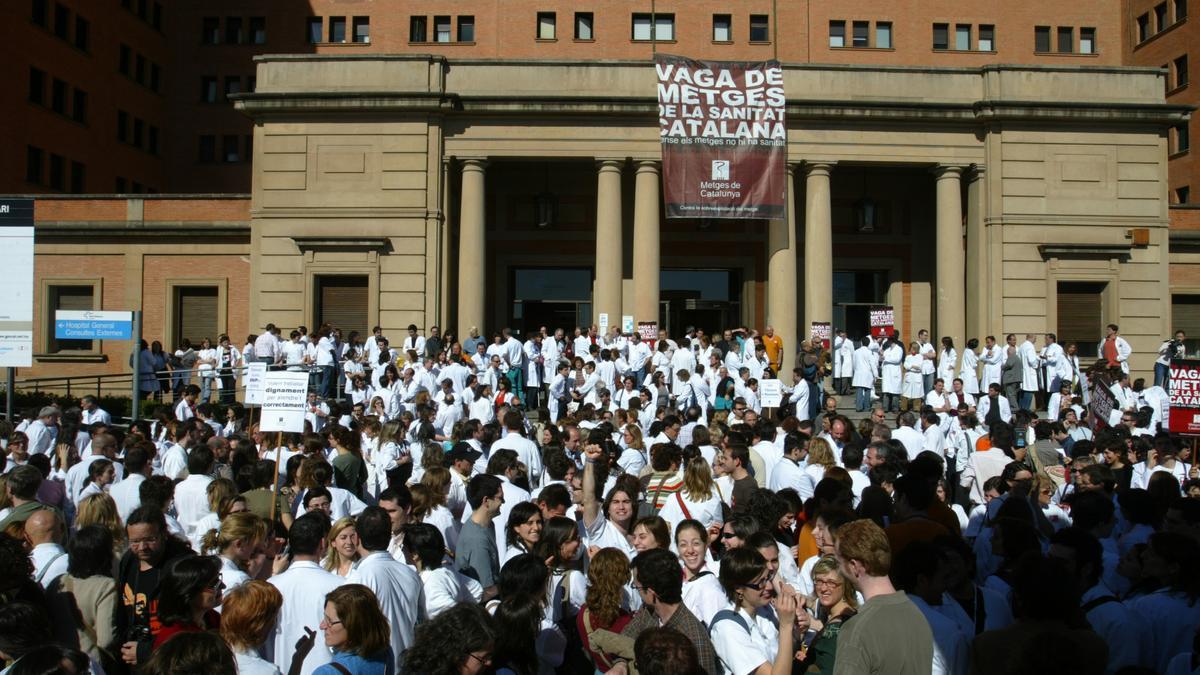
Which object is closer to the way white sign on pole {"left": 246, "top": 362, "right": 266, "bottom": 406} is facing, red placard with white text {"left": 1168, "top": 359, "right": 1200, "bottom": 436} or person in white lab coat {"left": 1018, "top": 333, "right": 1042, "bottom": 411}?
the red placard with white text

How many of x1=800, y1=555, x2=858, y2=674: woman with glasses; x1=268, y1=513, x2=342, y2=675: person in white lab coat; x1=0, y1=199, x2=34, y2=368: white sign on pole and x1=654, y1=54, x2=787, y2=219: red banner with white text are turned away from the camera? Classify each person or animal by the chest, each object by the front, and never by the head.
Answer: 1

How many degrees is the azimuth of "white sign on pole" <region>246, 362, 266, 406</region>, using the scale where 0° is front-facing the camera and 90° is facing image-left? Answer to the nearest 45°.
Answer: approximately 0°

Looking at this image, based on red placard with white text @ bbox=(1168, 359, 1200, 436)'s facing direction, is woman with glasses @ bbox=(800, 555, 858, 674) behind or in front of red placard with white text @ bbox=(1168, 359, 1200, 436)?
in front

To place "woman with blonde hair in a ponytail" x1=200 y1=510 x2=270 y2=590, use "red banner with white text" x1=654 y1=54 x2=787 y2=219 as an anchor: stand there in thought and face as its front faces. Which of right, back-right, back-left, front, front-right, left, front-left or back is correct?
front

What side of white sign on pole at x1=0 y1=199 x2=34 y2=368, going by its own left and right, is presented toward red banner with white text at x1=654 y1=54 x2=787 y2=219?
left

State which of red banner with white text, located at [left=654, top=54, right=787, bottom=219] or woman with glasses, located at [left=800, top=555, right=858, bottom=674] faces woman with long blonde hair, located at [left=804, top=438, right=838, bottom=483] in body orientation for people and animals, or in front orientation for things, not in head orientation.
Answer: the red banner with white text

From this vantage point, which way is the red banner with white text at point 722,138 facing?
toward the camera

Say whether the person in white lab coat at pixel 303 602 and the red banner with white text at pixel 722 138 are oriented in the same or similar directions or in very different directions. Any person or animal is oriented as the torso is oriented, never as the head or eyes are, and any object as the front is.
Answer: very different directions

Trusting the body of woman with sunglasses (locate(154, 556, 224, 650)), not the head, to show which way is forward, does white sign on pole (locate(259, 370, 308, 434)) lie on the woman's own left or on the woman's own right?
on the woman's own left

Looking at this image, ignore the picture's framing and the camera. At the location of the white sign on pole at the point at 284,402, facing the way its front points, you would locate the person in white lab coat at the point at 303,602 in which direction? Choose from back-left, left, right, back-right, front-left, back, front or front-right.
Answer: front

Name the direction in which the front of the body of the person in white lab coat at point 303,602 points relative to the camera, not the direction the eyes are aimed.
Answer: away from the camera

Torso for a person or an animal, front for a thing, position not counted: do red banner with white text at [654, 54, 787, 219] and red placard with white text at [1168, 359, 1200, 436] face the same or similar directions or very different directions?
same or similar directions

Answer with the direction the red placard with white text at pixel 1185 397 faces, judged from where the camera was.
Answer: facing the viewer
